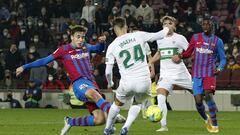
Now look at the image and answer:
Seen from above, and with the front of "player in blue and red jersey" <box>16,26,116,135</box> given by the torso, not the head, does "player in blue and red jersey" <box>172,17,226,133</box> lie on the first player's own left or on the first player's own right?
on the first player's own left

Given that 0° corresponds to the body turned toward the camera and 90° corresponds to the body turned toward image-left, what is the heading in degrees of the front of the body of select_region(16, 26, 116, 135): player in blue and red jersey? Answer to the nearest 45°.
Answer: approximately 315°

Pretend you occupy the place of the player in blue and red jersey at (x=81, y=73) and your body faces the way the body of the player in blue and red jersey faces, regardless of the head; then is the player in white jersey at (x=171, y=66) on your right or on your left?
on your left
